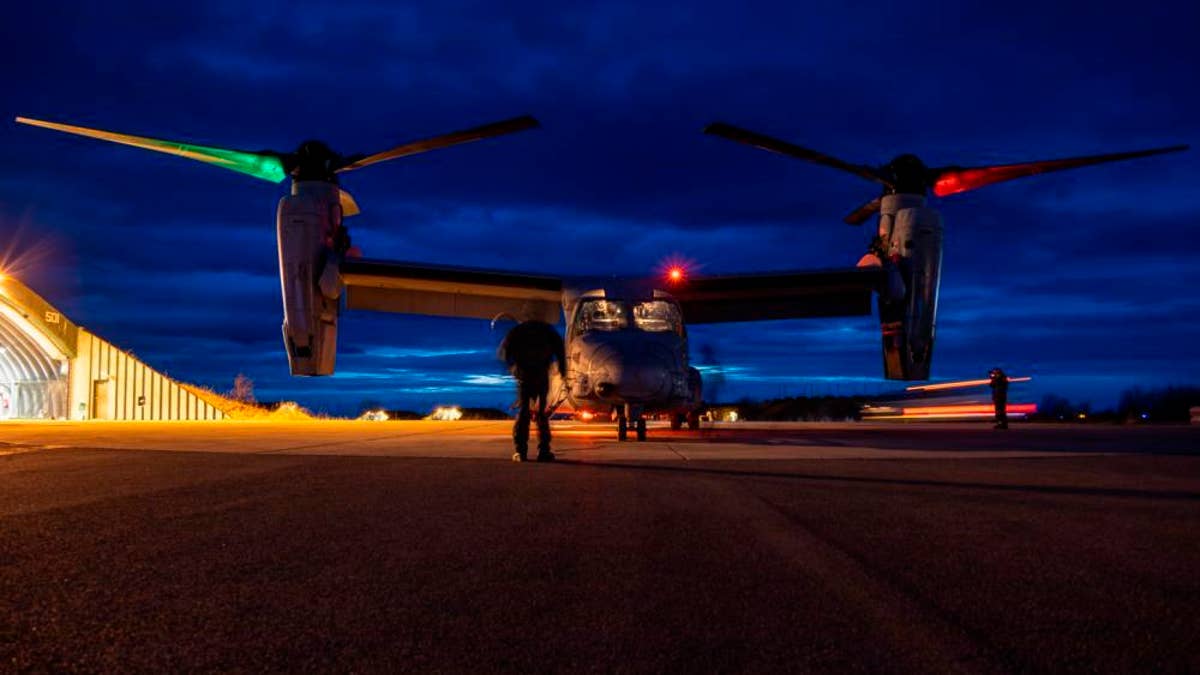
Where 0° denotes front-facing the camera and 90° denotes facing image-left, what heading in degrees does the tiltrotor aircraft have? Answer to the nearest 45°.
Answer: approximately 0°

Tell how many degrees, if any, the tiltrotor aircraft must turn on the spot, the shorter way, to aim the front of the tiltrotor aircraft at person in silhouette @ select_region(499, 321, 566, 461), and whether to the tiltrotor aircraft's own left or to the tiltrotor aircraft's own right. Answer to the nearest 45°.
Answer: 0° — it already faces them

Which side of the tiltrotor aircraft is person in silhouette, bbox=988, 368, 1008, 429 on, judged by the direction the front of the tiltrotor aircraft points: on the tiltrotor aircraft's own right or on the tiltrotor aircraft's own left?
on the tiltrotor aircraft's own left

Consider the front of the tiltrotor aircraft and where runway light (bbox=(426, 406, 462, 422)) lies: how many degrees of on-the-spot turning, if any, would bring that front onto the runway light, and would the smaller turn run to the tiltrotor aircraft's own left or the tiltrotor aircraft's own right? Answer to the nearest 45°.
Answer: approximately 180°

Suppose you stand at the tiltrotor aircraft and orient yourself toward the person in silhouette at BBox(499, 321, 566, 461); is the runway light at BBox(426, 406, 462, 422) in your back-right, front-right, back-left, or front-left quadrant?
back-right

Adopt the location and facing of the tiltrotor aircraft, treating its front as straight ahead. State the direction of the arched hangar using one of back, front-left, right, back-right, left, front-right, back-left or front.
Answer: back-right
